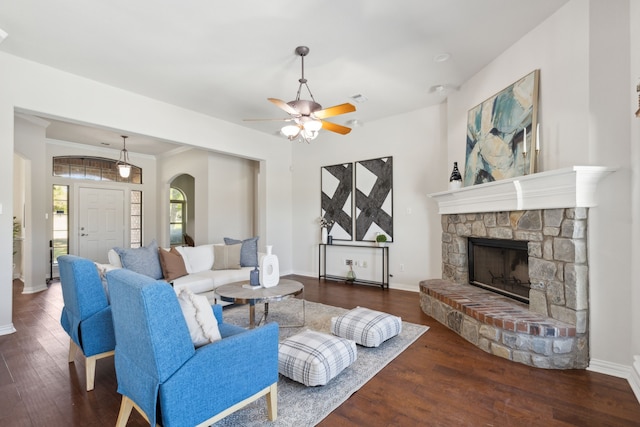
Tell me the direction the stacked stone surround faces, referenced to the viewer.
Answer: facing the viewer and to the left of the viewer

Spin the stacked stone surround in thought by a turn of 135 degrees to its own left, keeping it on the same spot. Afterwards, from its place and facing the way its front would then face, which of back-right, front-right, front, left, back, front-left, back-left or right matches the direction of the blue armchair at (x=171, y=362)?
back-right

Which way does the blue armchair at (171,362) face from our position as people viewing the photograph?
facing away from the viewer and to the right of the viewer

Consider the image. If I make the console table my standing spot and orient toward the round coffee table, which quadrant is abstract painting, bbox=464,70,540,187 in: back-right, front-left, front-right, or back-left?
front-left

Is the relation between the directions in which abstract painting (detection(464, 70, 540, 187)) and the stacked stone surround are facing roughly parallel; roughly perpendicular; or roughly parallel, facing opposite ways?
roughly parallel

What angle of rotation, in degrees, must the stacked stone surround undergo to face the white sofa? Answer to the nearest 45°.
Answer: approximately 45° to its right

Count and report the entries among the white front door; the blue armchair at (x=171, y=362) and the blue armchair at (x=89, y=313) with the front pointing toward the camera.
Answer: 1

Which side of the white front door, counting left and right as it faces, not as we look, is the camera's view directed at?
front

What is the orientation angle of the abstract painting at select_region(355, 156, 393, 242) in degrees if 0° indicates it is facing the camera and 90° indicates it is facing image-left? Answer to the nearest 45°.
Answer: approximately 45°

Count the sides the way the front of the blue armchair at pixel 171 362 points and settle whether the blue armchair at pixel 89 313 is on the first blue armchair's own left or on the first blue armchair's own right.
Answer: on the first blue armchair's own left

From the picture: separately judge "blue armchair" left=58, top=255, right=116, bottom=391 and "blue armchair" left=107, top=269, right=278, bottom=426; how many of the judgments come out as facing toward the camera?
0

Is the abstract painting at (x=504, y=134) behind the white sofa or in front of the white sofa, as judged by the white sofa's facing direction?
in front

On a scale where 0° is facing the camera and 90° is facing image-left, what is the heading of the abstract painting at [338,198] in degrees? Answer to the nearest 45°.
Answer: approximately 45°

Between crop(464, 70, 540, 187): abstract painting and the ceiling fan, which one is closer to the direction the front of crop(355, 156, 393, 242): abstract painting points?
the ceiling fan

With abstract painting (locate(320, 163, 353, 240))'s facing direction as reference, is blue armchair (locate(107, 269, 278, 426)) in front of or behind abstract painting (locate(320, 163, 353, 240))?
in front

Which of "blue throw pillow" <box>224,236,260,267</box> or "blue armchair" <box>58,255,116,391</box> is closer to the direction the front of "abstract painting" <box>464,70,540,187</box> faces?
the blue armchair

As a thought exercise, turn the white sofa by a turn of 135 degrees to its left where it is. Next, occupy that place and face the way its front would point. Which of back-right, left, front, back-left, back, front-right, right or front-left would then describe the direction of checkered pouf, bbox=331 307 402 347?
back-right

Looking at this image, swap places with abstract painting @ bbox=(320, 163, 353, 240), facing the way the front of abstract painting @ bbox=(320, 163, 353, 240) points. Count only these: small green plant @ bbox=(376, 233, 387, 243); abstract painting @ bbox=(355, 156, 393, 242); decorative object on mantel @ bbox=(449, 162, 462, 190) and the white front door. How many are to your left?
3
